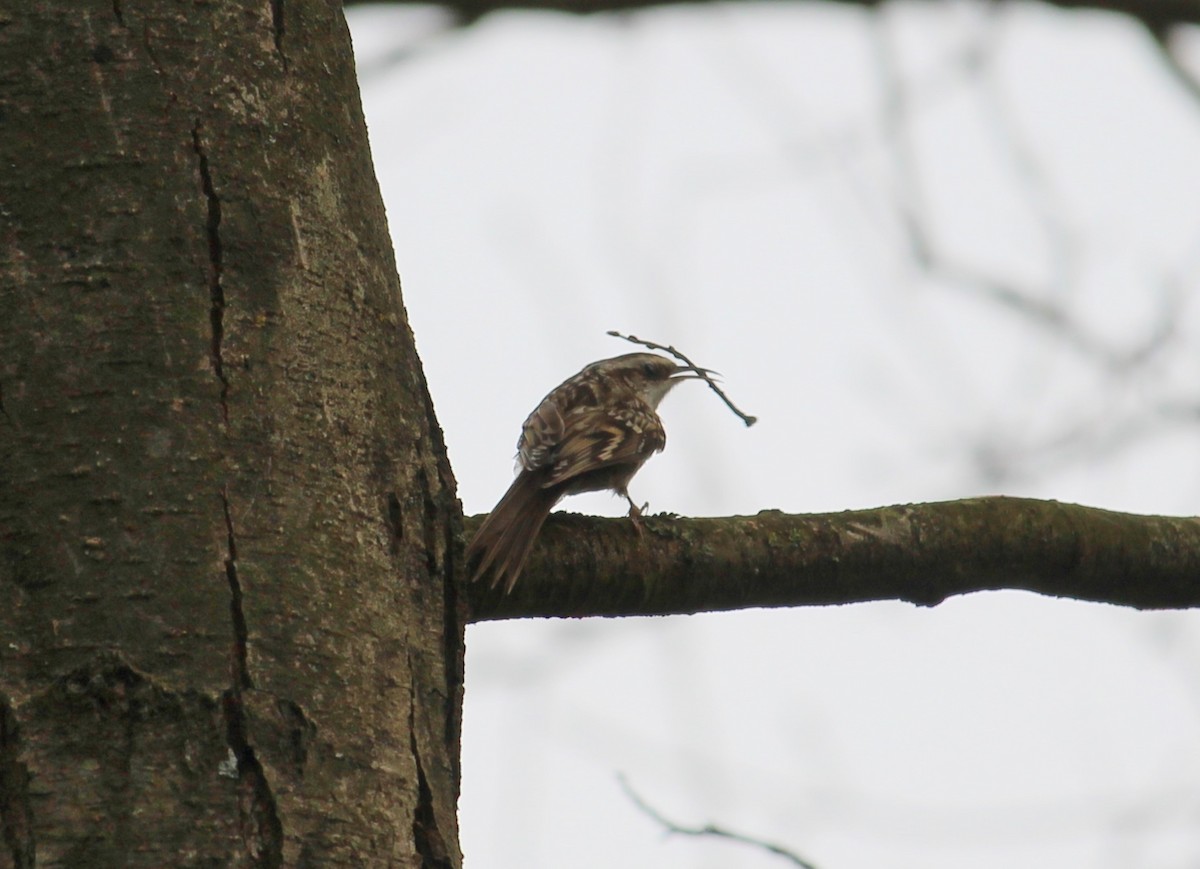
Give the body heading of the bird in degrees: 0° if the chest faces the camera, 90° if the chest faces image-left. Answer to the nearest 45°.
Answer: approximately 225°

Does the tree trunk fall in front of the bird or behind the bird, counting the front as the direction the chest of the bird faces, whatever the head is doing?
behind
